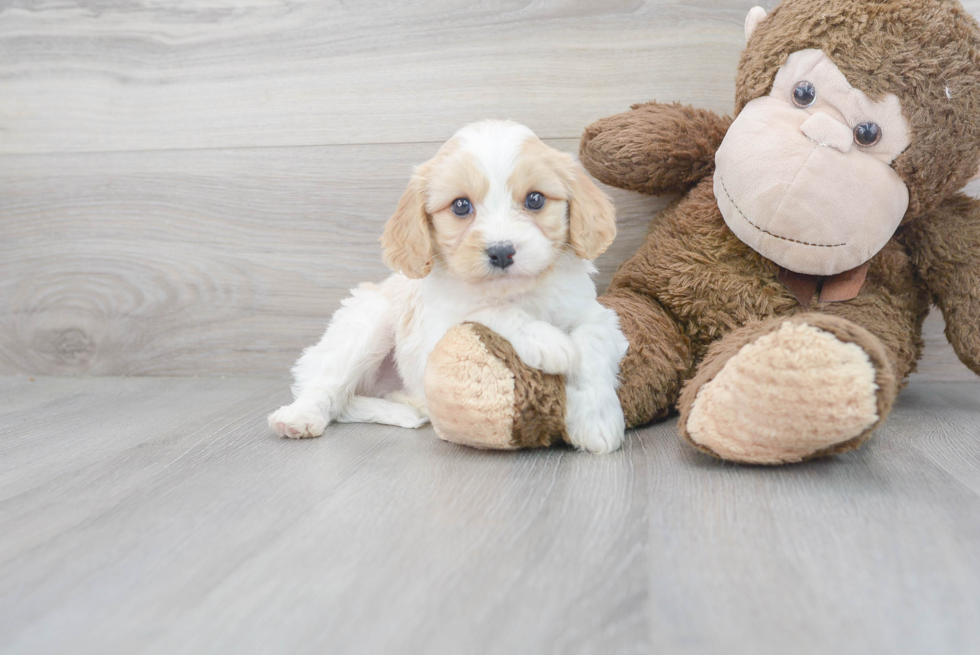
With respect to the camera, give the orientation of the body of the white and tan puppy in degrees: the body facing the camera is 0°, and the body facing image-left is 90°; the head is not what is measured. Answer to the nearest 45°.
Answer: approximately 315°

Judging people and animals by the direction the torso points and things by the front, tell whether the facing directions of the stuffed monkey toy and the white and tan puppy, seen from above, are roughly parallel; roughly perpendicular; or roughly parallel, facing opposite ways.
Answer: roughly perpendicular

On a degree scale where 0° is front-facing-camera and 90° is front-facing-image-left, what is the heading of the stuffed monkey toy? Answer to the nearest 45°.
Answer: approximately 45°
